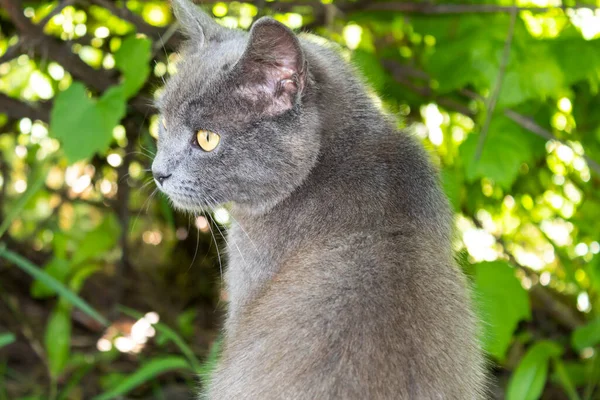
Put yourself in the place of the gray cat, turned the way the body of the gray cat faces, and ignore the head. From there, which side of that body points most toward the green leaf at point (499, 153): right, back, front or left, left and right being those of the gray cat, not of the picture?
right

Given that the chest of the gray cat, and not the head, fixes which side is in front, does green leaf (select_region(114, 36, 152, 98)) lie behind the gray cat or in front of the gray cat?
in front

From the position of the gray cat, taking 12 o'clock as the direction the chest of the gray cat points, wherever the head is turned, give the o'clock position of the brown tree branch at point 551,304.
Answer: The brown tree branch is roughly at 3 o'clock from the gray cat.

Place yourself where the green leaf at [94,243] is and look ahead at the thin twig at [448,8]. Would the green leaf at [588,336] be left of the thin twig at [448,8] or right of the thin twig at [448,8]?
right

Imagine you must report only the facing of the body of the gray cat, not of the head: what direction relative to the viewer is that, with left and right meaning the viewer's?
facing away from the viewer and to the left of the viewer

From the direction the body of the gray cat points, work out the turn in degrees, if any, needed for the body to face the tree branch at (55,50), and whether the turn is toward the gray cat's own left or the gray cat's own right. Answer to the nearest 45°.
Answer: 0° — it already faces it

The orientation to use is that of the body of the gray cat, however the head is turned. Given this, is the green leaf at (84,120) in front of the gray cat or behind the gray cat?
in front

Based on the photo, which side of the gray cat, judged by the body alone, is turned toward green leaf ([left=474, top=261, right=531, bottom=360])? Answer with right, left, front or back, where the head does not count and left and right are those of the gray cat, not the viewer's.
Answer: right
